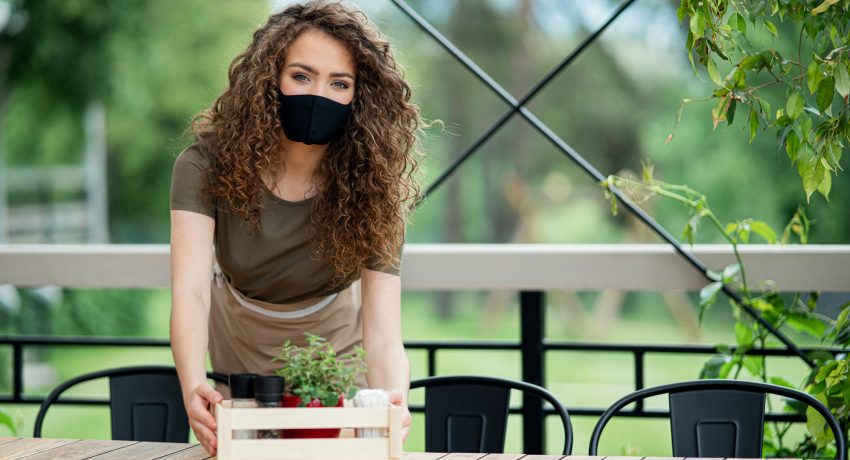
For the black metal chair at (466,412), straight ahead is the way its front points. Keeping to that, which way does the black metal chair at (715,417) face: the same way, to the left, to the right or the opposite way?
the same way

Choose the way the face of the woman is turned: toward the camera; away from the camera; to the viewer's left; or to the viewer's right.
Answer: toward the camera

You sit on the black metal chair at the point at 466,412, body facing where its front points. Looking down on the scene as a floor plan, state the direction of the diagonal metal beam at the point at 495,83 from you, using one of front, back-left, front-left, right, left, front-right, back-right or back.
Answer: back

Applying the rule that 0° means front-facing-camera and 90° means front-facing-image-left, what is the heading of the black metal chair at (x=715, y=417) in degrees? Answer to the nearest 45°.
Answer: approximately 0°

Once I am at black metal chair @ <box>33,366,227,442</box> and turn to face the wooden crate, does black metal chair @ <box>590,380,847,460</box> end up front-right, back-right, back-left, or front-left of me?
front-left

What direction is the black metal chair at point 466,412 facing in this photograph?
toward the camera

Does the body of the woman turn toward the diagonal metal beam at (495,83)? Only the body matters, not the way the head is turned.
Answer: no

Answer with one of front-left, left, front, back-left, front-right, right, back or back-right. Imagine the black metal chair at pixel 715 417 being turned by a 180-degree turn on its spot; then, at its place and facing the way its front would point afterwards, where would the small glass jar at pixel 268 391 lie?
back-left
